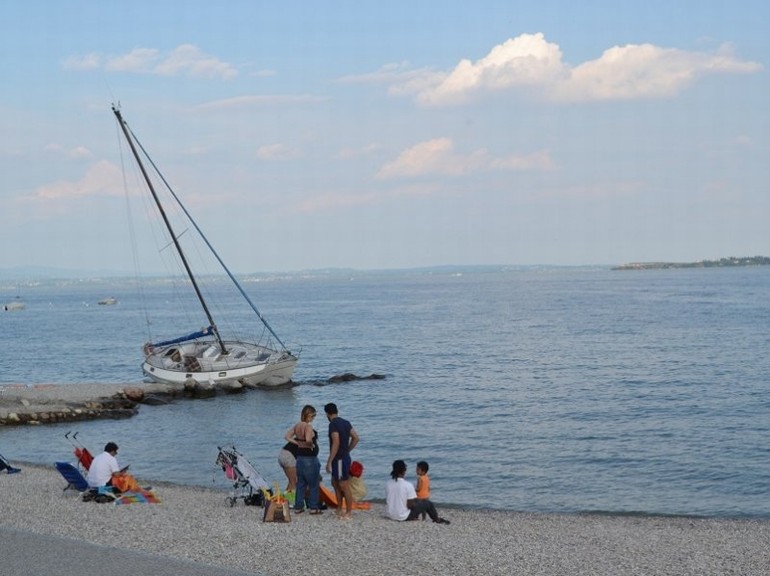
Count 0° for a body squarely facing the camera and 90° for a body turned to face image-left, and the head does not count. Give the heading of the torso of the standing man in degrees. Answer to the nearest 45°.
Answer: approximately 135°

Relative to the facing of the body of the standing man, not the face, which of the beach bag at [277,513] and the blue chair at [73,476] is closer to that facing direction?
the blue chair

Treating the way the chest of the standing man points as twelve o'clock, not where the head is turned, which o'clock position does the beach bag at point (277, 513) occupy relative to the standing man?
The beach bag is roughly at 10 o'clock from the standing man.
